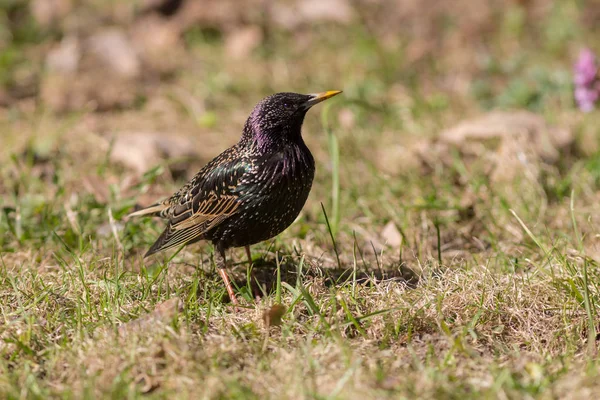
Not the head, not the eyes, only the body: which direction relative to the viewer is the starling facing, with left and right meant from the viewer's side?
facing to the right of the viewer

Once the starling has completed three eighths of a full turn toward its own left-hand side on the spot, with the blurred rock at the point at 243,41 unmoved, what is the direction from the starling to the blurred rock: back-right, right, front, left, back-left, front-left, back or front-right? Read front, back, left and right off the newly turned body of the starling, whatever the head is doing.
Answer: front-right

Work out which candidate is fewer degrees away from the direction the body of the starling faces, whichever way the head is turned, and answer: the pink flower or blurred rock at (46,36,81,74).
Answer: the pink flower

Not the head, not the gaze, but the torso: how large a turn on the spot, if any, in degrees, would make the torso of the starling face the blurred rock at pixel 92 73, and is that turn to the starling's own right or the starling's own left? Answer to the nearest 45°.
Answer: approximately 90° to the starling's own left

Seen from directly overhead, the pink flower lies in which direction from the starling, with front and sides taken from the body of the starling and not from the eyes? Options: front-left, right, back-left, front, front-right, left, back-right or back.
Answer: front-left

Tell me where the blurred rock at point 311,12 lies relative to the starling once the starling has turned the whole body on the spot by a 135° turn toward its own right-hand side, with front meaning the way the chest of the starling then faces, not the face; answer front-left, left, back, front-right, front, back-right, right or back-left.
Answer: back-right

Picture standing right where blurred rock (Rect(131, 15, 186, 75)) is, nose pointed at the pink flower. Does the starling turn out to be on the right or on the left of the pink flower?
right

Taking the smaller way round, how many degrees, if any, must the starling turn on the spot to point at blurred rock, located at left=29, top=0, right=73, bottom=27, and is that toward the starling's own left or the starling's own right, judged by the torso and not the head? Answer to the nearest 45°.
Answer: approximately 90° to the starling's own left

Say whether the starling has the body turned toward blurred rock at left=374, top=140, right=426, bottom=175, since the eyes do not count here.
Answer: no
